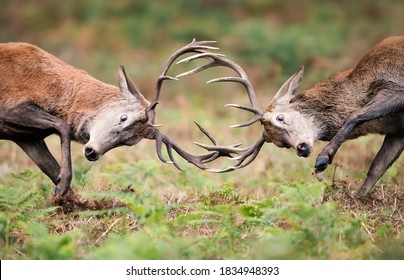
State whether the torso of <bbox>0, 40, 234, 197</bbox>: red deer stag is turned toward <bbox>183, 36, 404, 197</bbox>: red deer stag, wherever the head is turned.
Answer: yes

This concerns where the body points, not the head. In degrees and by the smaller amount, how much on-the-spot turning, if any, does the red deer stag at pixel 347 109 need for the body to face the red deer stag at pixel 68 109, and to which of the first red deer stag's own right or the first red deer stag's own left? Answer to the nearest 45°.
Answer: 0° — it already faces it

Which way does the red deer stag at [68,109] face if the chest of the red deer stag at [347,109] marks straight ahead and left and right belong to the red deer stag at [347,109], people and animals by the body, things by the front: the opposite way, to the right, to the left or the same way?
the opposite way

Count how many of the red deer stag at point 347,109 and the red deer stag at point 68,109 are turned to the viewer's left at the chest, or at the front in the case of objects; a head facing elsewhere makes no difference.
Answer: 1

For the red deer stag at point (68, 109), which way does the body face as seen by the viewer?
to the viewer's right

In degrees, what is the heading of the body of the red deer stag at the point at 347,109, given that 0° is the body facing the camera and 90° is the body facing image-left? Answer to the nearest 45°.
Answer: approximately 90°
